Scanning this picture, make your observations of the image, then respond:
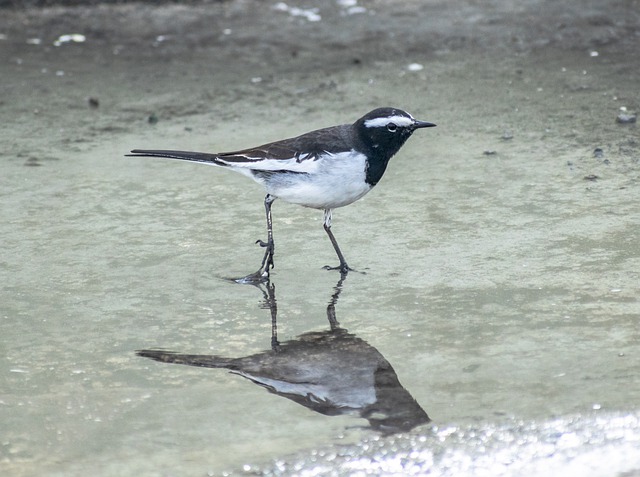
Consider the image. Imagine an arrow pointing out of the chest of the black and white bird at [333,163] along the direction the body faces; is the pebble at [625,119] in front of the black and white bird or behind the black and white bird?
in front

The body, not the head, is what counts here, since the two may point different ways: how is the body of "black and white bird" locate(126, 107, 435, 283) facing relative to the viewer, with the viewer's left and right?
facing to the right of the viewer
